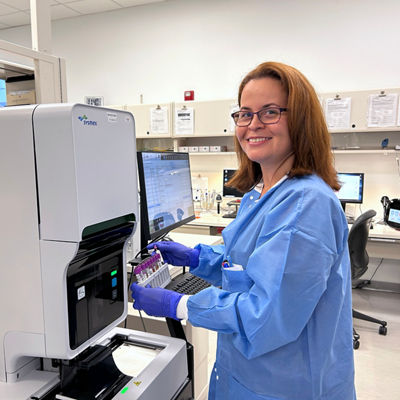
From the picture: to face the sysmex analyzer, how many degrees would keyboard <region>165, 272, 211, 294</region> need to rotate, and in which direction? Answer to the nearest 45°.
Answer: approximately 45° to its right

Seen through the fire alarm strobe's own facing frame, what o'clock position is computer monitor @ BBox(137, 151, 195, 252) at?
The computer monitor is roughly at 12 o'clock from the fire alarm strobe.

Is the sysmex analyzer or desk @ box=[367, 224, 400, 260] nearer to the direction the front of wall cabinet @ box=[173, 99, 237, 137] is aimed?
the sysmex analyzer

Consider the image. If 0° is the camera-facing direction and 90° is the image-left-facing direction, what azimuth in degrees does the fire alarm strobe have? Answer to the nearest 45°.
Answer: approximately 0°

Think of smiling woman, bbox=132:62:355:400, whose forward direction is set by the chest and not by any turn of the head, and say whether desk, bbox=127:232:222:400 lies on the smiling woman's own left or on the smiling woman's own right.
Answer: on the smiling woman's own right

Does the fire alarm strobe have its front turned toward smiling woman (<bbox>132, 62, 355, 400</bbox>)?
yes

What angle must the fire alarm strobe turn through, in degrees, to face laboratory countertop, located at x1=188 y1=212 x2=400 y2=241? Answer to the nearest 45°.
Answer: approximately 45° to its left

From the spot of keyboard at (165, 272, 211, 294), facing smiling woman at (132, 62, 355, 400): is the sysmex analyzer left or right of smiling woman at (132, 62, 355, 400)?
right

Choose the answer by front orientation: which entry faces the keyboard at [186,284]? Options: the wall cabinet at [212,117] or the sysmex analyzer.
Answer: the wall cabinet

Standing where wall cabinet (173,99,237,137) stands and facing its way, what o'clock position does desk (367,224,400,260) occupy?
The desk is roughly at 10 o'clock from the wall cabinet.
